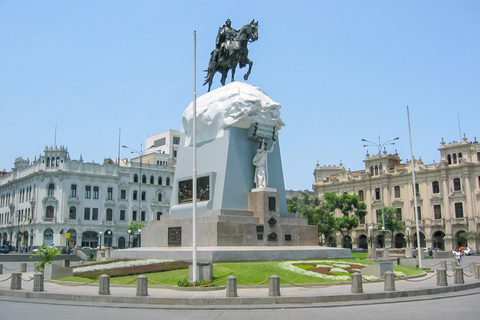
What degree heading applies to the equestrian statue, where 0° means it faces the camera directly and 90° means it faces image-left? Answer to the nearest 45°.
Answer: approximately 315°
